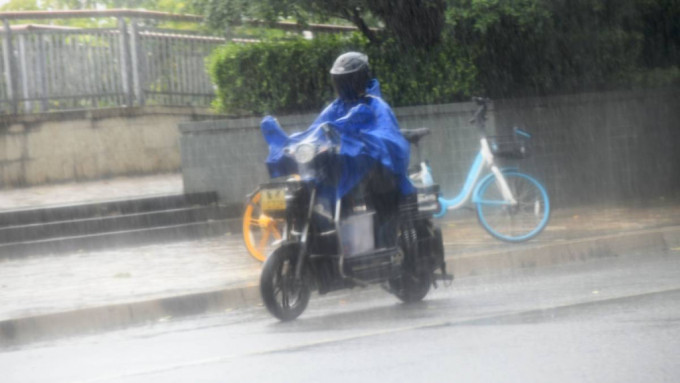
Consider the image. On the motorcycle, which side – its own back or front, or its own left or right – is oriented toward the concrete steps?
right

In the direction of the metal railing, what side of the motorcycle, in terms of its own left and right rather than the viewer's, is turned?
right

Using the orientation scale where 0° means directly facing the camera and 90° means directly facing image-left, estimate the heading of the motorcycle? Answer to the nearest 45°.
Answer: approximately 45°

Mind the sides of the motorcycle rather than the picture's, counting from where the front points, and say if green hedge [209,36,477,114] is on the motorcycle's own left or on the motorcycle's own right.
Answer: on the motorcycle's own right

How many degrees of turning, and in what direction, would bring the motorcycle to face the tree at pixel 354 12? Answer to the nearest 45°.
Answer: approximately 135° to its right
